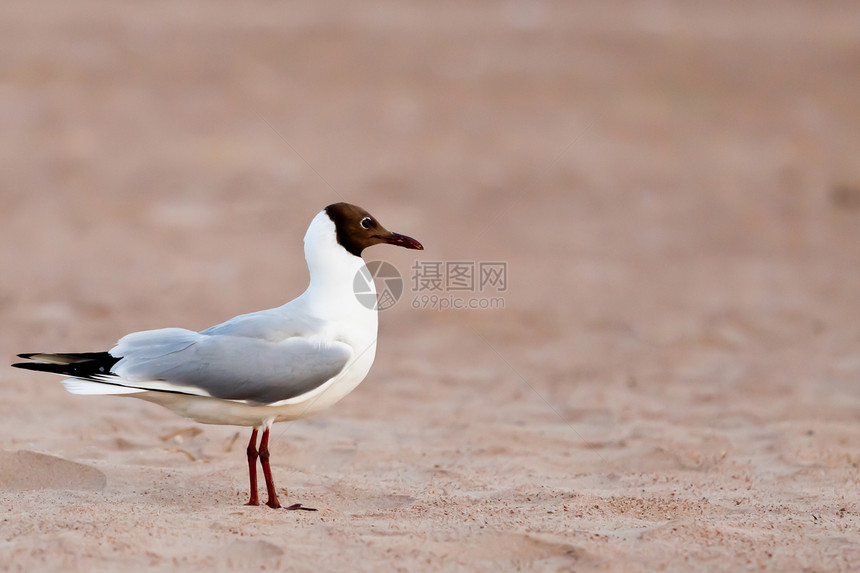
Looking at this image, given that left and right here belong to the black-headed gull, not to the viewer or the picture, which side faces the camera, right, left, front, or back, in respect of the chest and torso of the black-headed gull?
right
